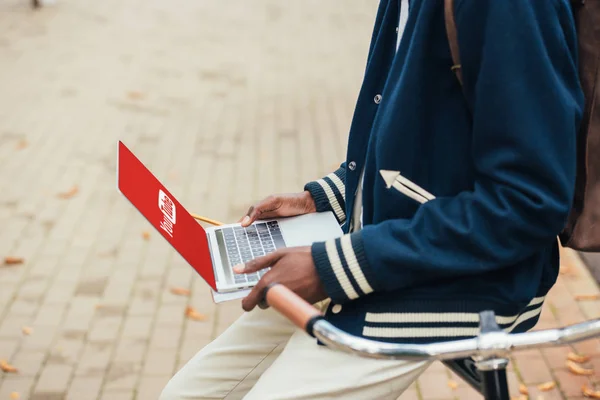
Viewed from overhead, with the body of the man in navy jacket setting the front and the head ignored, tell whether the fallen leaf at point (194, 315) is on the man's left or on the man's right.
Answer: on the man's right

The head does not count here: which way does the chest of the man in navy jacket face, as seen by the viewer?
to the viewer's left

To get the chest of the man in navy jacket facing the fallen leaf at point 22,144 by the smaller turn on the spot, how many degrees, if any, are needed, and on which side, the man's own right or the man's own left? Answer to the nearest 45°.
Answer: approximately 45° to the man's own right

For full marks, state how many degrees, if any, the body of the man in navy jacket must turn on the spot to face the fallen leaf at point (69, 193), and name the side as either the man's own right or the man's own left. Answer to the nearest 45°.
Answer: approximately 45° to the man's own right

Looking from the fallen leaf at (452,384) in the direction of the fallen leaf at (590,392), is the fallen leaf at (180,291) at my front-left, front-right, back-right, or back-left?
back-left
